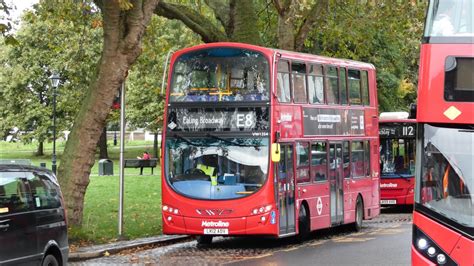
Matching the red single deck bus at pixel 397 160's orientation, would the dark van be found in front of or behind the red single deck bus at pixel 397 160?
in front

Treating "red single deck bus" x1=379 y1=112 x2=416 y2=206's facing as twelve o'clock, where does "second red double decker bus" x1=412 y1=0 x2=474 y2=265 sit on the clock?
"second red double decker bus" x1=412 y1=0 x2=474 y2=265 is roughly at 12 o'clock from "red single deck bus" x1=379 y1=112 x2=416 y2=206.

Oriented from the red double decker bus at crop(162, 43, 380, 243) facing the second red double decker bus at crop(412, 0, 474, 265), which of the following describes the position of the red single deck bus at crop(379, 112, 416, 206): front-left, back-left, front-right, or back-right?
back-left

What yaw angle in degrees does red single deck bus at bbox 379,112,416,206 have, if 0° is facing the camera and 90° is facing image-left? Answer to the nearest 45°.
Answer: approximately 0°

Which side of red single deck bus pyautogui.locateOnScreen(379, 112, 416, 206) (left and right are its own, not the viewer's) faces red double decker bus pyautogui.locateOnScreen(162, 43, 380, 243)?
front
